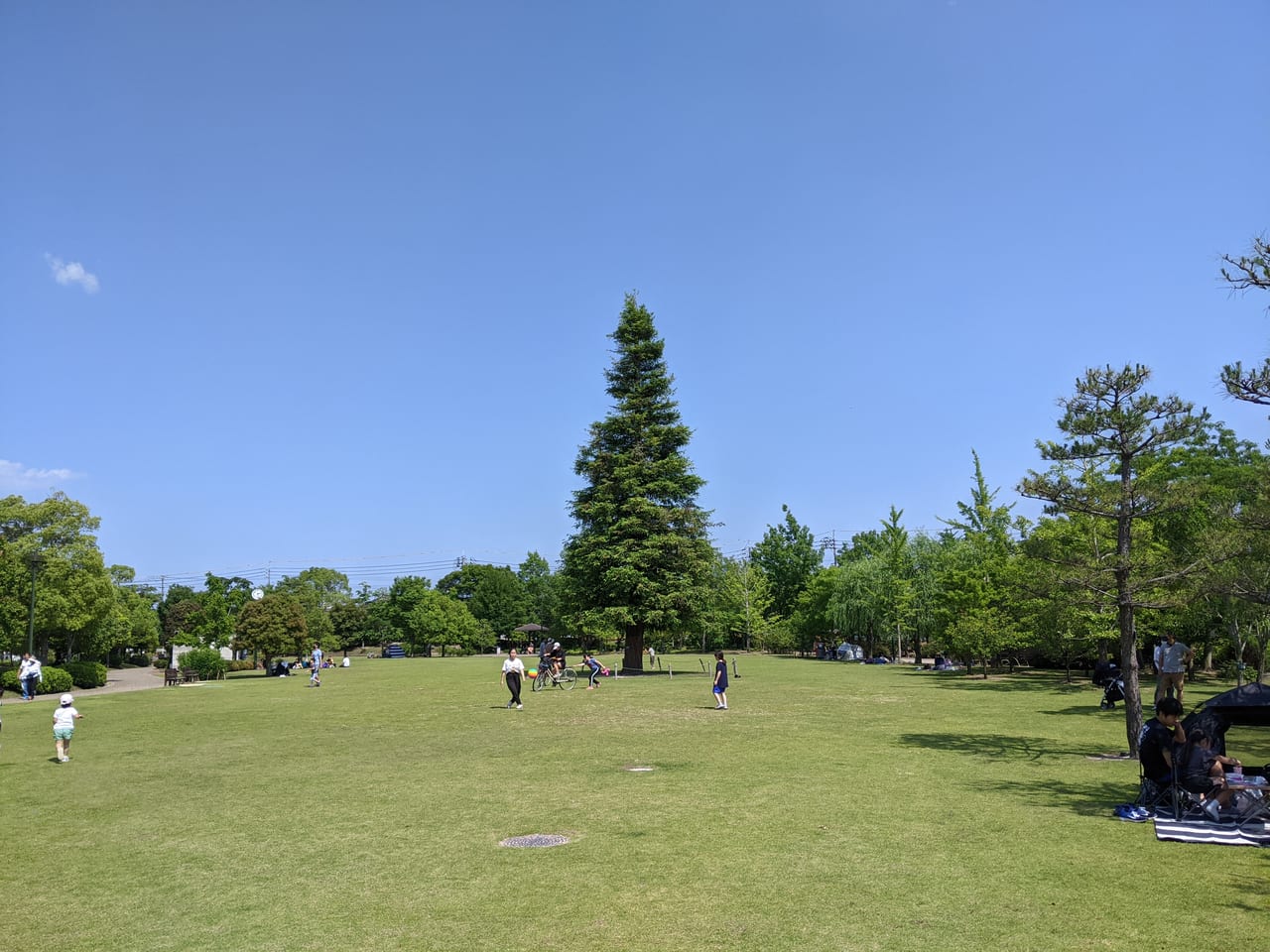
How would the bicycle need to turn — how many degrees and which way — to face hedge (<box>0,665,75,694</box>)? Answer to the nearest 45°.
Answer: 0° — it already faces it

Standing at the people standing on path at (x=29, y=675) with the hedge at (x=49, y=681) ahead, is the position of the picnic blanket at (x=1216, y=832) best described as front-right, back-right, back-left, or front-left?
back-right

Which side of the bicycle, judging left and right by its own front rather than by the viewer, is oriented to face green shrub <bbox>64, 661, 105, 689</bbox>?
front

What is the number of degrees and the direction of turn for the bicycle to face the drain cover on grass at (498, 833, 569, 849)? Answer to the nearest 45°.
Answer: approximately 90° to its left

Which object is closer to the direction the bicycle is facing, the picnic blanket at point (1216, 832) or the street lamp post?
the street lamp post

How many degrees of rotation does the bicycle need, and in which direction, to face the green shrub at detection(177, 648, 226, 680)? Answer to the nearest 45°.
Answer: approximately 45° to its right

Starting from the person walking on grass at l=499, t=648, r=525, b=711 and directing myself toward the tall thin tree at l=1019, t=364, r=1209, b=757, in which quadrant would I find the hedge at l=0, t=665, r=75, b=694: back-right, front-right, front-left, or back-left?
back-right

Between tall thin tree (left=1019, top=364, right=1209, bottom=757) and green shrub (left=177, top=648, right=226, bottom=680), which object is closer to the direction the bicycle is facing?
the green shrub

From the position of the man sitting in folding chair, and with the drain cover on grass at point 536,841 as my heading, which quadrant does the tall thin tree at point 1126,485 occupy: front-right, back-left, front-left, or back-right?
back-right

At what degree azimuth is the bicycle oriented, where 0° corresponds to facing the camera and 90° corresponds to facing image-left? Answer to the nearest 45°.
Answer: approximately 90°

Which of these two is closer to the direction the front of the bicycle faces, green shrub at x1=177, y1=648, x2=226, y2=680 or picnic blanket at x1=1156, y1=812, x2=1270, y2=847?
the green shrub

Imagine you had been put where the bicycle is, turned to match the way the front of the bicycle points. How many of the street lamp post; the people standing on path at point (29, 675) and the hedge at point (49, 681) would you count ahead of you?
3
